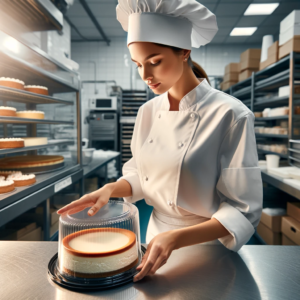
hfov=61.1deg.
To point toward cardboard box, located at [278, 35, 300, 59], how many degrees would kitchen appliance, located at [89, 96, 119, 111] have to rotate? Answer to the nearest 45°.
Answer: approximately 45° to its left

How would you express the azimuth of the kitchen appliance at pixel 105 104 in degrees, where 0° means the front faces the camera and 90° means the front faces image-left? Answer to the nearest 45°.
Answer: approximately 0°

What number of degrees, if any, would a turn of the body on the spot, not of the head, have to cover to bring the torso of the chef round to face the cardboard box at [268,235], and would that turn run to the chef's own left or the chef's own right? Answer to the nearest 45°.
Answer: approximately 180°

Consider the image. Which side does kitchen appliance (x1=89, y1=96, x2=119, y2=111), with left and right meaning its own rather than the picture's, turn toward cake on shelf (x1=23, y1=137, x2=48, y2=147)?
front

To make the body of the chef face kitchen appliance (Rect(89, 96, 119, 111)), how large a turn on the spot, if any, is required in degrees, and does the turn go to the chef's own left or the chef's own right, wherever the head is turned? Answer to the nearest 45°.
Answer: approximately 135° to the chef's own right

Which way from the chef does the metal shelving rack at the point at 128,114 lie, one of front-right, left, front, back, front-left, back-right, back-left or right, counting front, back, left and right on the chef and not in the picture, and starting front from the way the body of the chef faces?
back-right

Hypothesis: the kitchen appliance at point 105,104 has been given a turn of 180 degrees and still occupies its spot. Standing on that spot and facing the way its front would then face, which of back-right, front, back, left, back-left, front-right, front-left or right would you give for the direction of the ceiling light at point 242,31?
right

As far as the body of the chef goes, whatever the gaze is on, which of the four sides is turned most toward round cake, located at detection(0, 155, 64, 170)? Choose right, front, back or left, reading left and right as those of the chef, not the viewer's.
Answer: right

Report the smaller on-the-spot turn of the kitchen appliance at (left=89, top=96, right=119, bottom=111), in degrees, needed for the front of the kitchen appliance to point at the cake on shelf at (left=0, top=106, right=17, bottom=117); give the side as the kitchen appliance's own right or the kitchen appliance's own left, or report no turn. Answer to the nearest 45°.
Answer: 0° — it already faces it

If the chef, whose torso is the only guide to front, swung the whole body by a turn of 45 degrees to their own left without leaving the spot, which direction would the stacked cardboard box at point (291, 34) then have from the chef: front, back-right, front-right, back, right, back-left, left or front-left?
back-left

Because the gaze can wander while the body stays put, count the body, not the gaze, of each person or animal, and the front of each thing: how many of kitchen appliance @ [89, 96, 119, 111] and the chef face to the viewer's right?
0
